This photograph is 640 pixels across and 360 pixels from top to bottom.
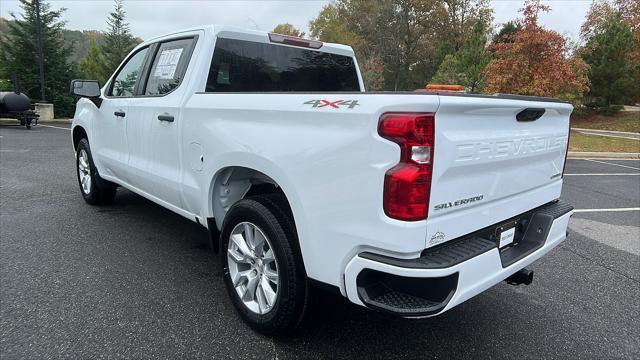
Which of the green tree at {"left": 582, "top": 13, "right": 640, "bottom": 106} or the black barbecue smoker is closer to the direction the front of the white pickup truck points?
the black barbecue smoker

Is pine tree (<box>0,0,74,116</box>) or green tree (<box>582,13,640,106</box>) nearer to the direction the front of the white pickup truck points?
the pine tree

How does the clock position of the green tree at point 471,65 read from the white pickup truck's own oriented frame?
The green tree is roughly at 2 o'clock from the white pickup truck.

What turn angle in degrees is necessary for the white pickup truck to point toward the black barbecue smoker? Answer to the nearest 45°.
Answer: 0° — it already faces it

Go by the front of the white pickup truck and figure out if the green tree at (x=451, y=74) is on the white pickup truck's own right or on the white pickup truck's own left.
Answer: on the white pickup truck's own right

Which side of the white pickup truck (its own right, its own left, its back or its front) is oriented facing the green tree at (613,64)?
right

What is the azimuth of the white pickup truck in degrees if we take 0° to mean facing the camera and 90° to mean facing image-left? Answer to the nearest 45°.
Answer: approximately 135°

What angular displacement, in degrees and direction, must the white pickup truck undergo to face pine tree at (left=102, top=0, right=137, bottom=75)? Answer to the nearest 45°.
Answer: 0° — it already faces it

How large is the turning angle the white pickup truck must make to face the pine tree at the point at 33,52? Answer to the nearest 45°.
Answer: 0° — it already faces it

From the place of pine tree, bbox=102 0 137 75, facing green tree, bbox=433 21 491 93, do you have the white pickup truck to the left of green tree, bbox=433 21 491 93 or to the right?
right

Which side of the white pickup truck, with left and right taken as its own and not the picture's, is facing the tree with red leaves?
right

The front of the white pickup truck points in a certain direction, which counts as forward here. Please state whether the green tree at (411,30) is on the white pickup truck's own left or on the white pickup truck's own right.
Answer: on the white pickup truck's own right
